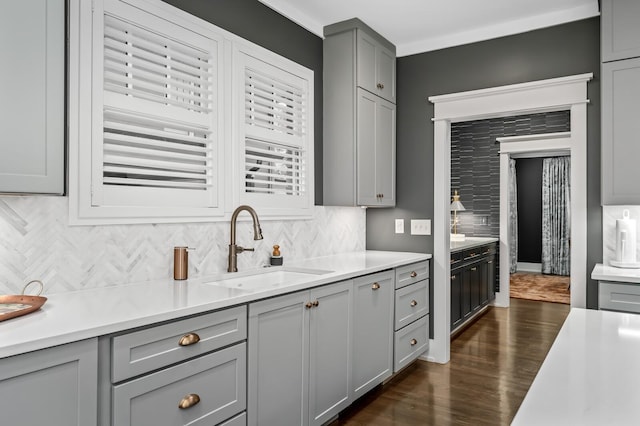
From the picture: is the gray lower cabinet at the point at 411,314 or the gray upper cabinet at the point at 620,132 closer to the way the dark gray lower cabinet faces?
the gray upper cabinet

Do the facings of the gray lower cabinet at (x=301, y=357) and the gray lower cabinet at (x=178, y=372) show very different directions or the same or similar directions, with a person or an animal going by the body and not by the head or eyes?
same or similar directions

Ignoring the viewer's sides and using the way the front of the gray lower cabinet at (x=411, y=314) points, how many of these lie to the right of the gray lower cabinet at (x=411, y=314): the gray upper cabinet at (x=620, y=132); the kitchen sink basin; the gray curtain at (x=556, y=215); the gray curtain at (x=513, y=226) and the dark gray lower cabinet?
1

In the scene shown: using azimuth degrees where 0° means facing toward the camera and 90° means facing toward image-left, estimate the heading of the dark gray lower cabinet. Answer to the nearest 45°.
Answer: approximately 315°

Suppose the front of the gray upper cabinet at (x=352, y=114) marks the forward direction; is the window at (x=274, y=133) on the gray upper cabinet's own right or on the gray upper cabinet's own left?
on the gray upper cabinet's own right

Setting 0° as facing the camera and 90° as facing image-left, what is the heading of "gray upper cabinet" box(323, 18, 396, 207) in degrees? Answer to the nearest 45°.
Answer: approximately 315°

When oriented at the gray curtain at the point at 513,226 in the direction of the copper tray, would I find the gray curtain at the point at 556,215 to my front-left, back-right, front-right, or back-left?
back-left

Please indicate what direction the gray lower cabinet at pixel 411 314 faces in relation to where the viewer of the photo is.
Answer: facing the viewer and to the right of the viewer

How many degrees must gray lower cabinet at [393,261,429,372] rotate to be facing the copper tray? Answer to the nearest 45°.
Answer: approximately 90° to its right
